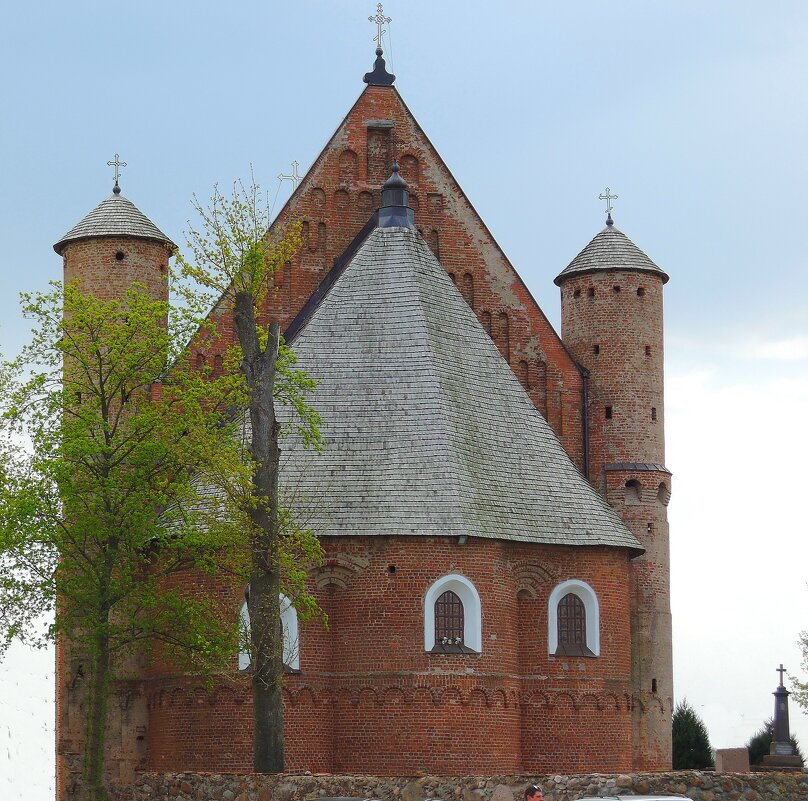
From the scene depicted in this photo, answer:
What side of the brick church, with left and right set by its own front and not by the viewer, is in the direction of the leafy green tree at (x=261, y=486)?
back

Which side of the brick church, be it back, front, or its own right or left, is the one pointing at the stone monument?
right

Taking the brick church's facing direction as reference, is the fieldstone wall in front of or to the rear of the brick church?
to the rear

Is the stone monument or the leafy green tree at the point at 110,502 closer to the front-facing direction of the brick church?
the stone monument

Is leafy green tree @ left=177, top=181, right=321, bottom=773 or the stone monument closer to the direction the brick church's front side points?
the stone monument

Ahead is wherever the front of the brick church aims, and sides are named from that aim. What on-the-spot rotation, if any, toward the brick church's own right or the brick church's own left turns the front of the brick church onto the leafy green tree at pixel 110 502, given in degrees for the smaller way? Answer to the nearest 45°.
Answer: approximately 135° to the brick church's own left

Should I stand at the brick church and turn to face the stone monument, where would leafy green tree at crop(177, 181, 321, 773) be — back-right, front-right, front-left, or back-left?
back-right

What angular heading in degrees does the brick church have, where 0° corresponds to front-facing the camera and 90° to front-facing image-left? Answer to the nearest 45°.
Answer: approximately 180°
